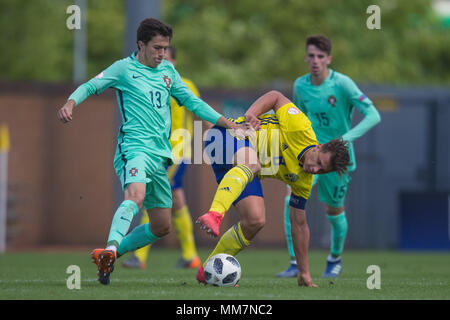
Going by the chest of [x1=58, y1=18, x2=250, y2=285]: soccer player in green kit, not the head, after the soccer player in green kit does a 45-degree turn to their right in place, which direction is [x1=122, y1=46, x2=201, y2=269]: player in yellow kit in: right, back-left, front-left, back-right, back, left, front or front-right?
back

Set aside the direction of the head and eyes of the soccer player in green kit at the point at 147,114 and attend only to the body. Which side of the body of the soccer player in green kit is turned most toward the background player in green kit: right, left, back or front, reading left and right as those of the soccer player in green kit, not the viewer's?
left

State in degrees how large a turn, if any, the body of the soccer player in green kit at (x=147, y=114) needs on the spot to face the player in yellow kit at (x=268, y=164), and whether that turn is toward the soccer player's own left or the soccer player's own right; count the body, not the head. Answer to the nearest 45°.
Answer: approximately 45° to the soccer player's own left

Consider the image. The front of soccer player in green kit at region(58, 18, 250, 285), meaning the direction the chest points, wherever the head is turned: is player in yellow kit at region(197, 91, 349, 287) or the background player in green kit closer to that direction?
the player in yellow kit

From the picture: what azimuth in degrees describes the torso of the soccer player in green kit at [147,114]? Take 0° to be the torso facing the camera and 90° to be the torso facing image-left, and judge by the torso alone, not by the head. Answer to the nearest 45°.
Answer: approximately 315°
